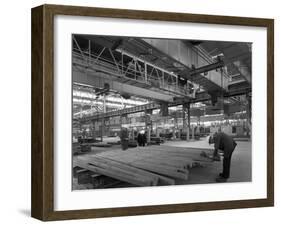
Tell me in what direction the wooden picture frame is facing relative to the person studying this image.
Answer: facing the viewer and to the right of the viewer
